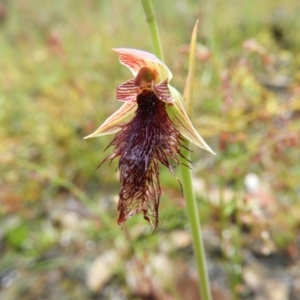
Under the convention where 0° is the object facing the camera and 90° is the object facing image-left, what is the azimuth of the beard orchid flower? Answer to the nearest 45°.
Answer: approximately 45°
